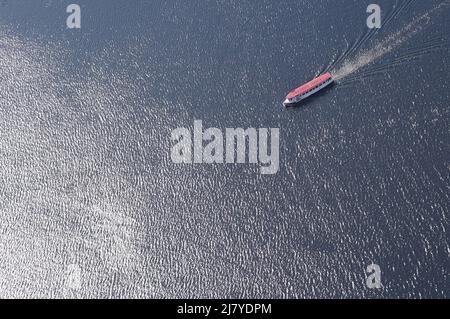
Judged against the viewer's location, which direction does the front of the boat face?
facing the viewer and to the left of the viewer
